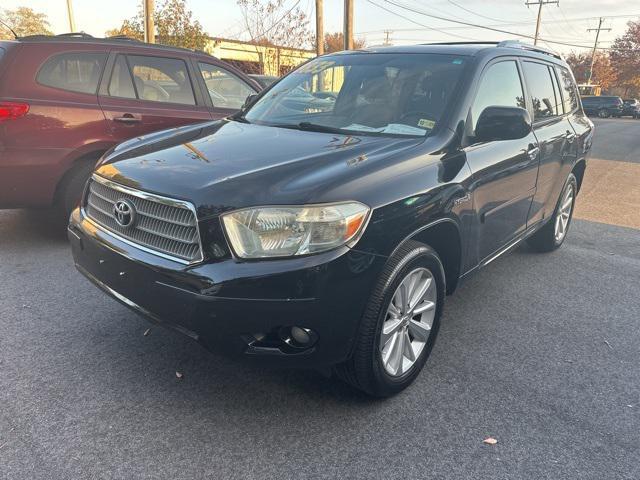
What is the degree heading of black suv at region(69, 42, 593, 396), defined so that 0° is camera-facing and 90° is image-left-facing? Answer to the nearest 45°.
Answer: approximately 45°

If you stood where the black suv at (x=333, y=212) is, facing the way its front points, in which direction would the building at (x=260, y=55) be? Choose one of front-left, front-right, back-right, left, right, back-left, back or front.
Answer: back-right

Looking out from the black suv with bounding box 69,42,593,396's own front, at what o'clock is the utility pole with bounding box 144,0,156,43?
The utility pole is roughly at 4 o'clock from the black suv.

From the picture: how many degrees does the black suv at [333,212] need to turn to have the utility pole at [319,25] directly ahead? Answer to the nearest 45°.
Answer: approximately 135° to its right

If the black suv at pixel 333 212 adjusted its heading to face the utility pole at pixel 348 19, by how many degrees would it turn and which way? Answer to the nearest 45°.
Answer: approximately 135° to its right

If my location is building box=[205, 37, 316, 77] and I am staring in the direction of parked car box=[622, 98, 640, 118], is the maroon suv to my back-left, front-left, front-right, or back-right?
back-right

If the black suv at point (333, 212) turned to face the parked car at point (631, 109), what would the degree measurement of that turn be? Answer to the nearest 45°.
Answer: approximately 180°

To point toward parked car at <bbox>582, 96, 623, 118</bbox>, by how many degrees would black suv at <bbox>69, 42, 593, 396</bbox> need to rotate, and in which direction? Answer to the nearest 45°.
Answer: approximately 180°

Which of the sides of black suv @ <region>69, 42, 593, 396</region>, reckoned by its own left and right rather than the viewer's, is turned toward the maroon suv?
right

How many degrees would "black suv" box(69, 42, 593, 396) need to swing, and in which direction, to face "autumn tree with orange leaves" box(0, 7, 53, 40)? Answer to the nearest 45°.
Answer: approximately 90° to its right

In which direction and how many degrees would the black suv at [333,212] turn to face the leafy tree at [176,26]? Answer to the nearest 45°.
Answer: approximately 135° to its right

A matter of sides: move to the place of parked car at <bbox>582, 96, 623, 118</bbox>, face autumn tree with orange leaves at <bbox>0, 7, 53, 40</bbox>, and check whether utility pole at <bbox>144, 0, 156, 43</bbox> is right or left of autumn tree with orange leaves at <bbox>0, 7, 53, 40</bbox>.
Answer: left
